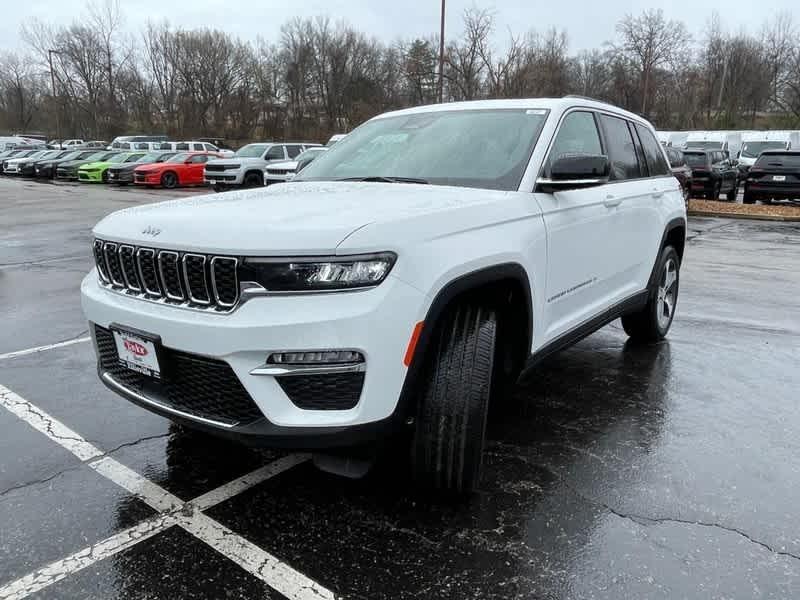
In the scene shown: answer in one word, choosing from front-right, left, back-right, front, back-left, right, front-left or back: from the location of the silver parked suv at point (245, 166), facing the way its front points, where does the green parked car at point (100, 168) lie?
right

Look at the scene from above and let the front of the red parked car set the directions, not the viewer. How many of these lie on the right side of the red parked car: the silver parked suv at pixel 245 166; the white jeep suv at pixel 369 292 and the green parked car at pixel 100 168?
1

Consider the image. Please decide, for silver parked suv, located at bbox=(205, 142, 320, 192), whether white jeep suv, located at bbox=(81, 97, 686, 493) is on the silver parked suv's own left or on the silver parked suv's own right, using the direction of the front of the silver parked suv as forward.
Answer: on the silver parked suv's own left

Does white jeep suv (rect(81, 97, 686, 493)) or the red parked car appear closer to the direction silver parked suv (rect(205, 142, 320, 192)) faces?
the white jeep suv

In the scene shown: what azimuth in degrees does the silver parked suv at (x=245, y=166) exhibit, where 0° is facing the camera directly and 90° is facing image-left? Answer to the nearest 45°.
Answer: approximately 45°

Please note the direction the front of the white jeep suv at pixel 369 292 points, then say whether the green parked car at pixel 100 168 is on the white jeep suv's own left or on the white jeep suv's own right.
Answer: on the white jeep suv's own right

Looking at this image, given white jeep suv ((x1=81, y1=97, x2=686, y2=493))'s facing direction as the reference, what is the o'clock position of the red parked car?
The red parked car is roughly at 4 o'clock from the white jeep suv.

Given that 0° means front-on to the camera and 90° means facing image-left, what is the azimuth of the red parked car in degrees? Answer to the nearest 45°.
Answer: approximately 45°

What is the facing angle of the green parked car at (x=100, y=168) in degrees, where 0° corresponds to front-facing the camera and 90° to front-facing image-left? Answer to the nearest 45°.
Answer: approximately 45°

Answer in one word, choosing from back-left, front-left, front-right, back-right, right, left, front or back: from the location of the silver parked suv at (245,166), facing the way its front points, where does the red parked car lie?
right
